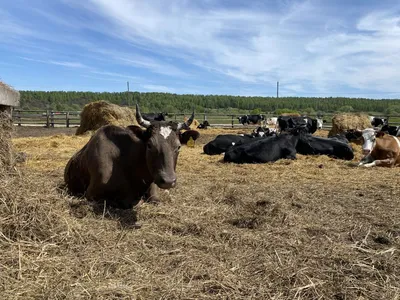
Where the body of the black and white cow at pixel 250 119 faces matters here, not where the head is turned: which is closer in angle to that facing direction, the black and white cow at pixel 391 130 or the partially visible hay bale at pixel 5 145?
the partially visible hay bale

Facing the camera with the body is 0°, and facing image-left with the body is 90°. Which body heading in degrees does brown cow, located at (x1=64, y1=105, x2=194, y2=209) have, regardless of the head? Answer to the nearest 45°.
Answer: approximately 315°

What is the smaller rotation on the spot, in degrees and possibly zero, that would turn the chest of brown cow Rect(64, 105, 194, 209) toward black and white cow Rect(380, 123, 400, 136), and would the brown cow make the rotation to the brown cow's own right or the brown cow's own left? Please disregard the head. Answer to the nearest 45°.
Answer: approximately 90° to the brown cow's own left

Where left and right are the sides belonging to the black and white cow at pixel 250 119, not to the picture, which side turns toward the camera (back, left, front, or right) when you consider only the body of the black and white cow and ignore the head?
left

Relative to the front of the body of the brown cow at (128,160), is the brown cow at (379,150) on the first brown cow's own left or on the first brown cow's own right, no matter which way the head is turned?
on the first brown cow's own left
